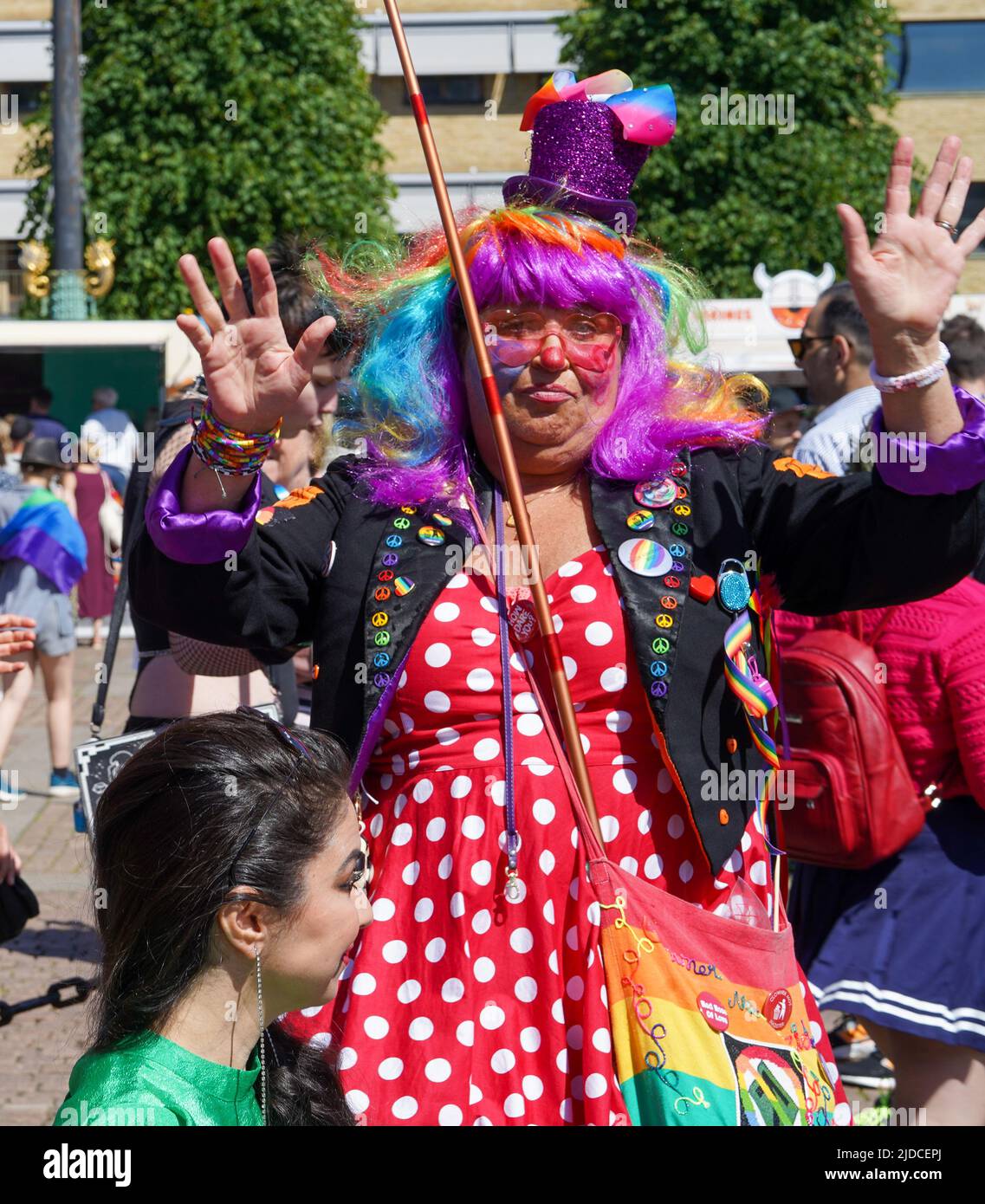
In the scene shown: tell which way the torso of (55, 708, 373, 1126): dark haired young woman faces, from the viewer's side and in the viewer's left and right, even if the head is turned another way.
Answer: facing to the right of the viewer

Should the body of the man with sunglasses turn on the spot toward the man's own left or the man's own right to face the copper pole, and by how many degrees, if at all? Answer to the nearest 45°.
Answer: approximately 90° to the man's own left

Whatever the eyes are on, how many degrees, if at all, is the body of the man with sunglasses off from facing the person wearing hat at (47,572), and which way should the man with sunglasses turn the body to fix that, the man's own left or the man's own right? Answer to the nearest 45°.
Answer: approximately 45° to the man's own right

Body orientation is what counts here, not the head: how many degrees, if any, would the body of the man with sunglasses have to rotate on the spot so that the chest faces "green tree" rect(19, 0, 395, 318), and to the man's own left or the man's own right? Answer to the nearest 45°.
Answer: approximately 45° to the man's own right

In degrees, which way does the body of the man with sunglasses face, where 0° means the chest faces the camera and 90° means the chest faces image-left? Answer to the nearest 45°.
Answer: approximately 90°

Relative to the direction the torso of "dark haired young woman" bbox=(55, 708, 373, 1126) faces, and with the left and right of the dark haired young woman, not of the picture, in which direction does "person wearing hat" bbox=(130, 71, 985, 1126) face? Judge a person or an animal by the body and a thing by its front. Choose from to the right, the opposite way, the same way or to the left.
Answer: to the right

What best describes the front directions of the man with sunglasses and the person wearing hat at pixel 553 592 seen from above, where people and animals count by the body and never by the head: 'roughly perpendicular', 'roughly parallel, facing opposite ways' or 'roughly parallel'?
roughly perpendicular

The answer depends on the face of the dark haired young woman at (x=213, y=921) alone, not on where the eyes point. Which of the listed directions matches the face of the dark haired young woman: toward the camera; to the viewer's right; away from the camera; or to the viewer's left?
to the viewer's right

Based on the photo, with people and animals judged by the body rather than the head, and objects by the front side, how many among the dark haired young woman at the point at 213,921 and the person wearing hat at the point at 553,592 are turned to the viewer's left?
0

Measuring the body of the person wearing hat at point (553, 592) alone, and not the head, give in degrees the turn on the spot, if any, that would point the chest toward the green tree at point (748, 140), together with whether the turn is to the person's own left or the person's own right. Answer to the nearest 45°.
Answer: approximately 180°

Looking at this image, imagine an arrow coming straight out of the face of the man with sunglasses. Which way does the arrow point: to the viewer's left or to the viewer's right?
to the viewer's left

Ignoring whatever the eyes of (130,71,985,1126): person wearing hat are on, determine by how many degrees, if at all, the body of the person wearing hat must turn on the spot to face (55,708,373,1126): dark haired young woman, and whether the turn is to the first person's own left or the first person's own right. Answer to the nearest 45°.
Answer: approximately 45° to the first person's own right
